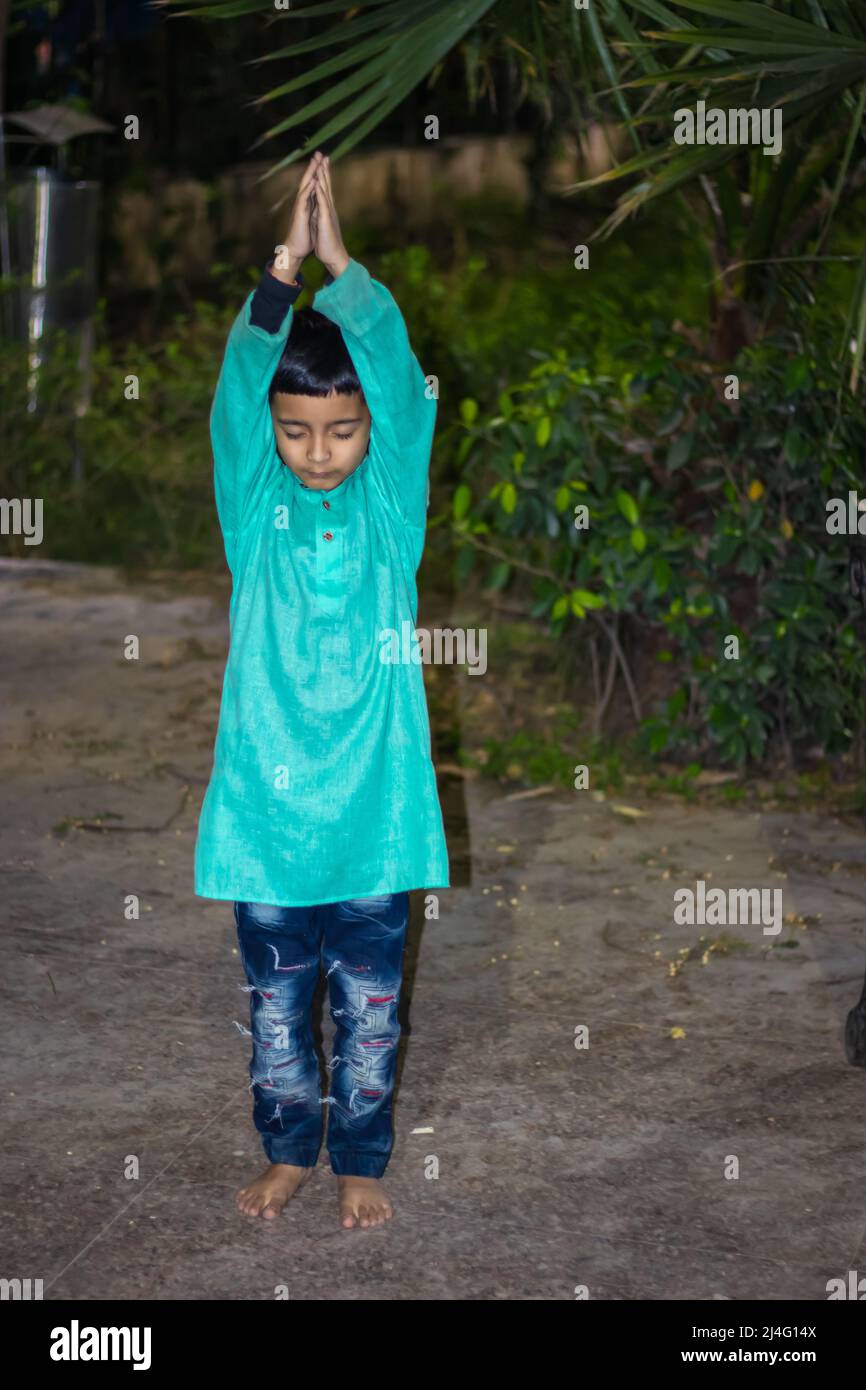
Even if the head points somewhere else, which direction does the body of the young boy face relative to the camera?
toward the camera

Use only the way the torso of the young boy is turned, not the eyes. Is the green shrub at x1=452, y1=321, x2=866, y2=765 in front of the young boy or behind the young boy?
behind
